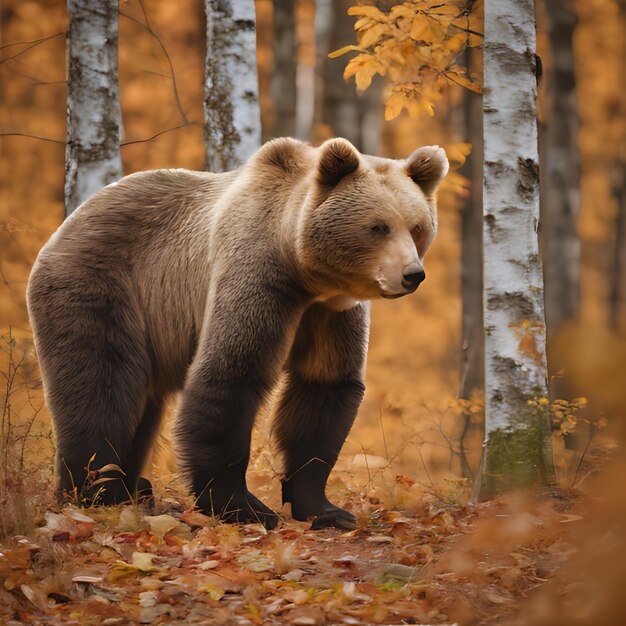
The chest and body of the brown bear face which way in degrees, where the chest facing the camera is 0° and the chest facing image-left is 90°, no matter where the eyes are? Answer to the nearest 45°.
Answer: approximately 315°

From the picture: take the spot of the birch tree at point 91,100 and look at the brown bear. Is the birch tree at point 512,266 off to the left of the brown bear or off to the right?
left

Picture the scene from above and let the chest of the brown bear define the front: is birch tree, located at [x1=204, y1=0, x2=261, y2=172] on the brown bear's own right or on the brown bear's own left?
on the brown bear's own left

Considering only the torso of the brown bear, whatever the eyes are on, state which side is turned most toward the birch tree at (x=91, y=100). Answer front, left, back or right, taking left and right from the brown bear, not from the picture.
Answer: back

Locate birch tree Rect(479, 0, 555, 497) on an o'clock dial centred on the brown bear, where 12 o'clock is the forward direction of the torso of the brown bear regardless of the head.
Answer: The birch tree is roughly at 10 o'clock from the brown bear.

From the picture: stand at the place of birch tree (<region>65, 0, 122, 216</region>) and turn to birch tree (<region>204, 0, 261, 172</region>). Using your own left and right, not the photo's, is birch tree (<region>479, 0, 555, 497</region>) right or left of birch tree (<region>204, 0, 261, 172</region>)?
right
